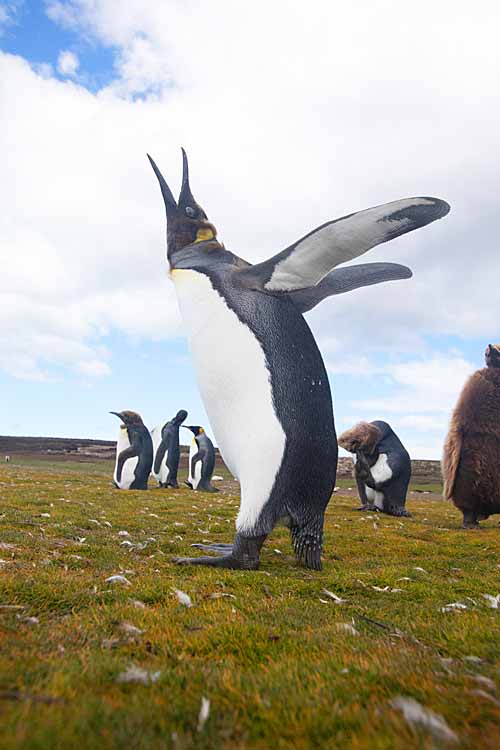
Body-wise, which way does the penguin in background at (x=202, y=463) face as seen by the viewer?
to the viewer's left

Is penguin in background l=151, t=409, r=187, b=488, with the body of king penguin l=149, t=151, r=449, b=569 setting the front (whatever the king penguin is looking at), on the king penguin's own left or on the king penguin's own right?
on the king penguin's own right

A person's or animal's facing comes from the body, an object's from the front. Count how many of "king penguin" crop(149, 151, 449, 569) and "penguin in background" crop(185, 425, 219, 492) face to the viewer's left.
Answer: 2

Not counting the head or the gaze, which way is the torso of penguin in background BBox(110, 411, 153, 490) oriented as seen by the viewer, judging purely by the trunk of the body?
to the viewer's left

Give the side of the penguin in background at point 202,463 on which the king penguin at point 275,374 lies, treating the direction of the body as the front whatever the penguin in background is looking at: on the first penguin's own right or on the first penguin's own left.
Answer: on the first penguin's own left

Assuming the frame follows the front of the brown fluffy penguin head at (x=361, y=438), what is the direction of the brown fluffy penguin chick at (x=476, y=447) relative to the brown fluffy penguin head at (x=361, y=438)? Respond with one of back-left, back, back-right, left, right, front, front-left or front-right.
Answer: back-left

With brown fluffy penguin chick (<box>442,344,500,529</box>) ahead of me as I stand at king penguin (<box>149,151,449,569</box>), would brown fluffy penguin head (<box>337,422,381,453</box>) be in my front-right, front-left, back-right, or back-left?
front-left

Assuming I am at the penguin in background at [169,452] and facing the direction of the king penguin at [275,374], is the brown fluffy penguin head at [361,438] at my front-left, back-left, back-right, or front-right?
front-left
